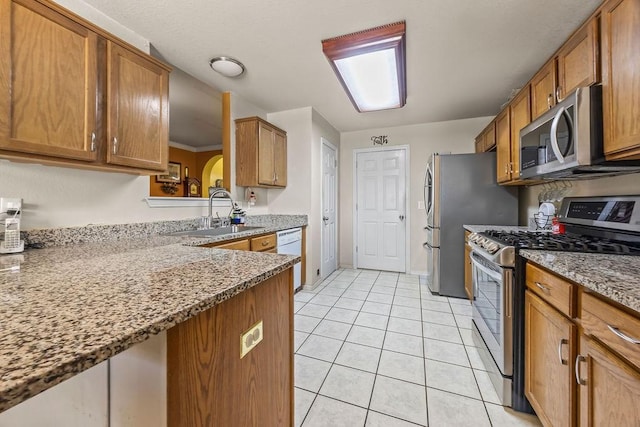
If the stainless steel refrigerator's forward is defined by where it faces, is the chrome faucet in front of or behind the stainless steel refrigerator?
in front

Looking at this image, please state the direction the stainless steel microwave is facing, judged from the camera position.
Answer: facing the viewer and to the left of the viewer

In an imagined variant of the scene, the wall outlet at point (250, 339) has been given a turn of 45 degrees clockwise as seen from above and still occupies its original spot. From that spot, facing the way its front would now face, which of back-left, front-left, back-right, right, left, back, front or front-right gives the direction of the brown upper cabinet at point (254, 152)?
back

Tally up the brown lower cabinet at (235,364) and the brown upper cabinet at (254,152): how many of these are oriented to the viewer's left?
0

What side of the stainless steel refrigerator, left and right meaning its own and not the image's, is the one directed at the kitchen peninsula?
left

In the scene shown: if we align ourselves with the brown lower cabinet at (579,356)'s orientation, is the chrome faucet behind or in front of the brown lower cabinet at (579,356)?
in front

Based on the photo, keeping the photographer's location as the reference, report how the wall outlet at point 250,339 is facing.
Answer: facing the viewer and to the right of the viewer

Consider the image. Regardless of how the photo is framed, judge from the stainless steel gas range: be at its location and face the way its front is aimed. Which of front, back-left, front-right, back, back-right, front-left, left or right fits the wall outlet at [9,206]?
front

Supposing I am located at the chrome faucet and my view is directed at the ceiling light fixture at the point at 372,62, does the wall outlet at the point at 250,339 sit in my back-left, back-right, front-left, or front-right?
front-right

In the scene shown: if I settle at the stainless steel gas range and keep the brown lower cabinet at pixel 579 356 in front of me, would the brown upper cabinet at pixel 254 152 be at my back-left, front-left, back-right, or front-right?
back-right

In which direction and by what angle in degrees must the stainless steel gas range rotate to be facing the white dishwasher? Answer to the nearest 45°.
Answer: approximately 45° to its right
